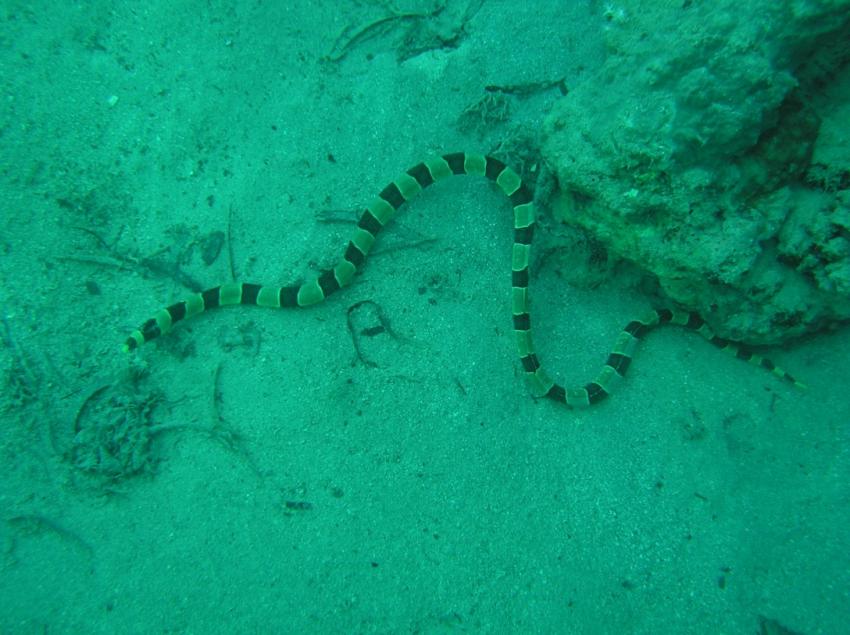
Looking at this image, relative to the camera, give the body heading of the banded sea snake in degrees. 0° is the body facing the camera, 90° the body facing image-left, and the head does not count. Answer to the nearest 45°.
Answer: approximately 90°
